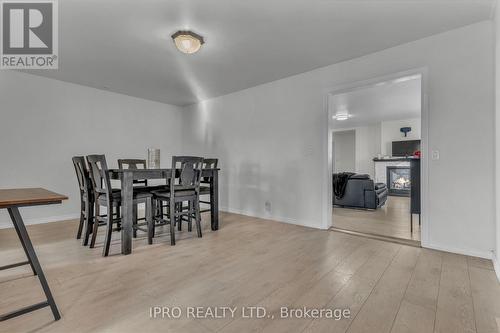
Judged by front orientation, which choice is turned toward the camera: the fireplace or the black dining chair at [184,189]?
the fireplace

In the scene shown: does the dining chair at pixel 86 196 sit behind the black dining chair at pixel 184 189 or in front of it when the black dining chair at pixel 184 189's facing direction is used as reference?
in front

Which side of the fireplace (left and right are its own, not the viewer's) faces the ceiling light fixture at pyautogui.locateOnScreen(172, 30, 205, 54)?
front

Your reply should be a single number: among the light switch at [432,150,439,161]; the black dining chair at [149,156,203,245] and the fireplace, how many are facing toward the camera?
2

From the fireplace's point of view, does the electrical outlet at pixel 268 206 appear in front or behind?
in front

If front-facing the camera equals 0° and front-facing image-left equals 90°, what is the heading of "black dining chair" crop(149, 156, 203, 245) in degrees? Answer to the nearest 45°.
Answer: approximately 135°

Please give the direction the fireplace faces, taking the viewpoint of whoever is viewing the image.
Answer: facing the viewer

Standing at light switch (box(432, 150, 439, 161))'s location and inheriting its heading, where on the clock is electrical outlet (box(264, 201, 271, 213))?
electrical outlet (box(264, 201, 271, 213)) is roughly at 3 o'clock from light switch (box(432, 150, 439, 161)).

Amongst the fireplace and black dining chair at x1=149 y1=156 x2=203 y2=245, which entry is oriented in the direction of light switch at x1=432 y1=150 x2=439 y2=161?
the fireplace

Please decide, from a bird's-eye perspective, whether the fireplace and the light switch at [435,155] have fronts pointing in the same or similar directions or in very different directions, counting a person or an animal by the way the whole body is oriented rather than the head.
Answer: same or similar directions

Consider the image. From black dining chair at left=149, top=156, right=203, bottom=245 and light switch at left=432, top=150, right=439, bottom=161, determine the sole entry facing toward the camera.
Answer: the light switch

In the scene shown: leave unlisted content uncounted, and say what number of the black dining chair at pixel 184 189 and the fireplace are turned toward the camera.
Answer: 1

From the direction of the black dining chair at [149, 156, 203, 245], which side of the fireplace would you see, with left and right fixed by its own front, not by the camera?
front

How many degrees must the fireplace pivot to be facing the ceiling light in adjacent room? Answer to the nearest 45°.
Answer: approximately 45° to its right

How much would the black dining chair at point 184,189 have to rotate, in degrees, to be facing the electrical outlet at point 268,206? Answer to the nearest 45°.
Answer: approximately 90° to its right
